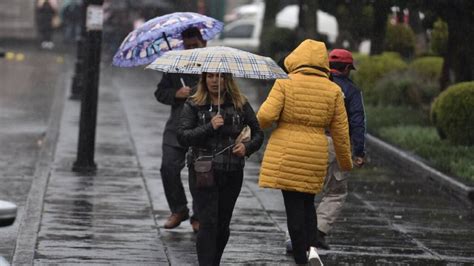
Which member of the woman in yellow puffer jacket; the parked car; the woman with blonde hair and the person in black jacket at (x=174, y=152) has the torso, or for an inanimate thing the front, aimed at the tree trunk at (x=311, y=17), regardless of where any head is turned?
the woman in yellow puffer jacket

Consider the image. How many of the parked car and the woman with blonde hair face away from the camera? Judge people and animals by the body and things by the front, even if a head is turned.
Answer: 0

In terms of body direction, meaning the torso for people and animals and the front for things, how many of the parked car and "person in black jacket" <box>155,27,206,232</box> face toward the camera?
1

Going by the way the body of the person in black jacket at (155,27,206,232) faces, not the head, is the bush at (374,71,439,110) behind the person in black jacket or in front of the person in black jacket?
behind

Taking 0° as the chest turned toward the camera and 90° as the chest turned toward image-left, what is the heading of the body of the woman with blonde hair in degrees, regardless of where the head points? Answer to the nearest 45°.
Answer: approximately 0°

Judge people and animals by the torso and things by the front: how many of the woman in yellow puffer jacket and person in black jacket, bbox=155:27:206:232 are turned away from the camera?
1

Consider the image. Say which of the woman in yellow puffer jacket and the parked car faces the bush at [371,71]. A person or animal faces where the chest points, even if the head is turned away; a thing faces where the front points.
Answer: the woman in yellow puffer jacket

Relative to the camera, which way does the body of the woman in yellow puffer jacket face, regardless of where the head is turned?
away from the camera

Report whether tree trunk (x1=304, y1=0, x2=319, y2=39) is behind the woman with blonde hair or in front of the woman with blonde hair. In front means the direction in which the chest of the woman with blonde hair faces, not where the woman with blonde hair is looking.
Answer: behind

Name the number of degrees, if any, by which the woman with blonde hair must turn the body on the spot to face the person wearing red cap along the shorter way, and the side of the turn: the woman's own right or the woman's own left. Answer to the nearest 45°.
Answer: approximately 135° to the woman's own left
